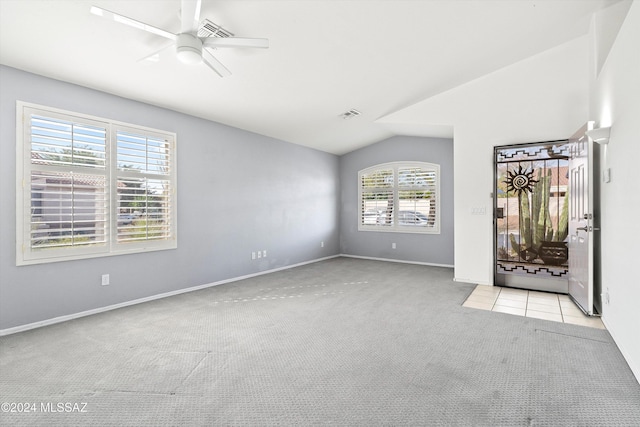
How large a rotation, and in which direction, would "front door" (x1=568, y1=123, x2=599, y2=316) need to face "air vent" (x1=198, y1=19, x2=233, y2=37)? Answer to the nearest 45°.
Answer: approximately 45° to its left

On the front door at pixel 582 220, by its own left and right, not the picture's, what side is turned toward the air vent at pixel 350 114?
front

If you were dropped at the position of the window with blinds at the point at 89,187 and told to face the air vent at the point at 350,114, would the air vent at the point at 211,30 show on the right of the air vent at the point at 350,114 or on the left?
right

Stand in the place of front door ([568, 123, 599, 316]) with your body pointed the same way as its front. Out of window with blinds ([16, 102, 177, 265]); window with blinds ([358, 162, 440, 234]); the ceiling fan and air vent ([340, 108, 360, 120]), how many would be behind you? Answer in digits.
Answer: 0

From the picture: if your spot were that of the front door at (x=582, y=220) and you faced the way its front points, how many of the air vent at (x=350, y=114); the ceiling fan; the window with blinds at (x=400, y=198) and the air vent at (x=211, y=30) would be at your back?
0

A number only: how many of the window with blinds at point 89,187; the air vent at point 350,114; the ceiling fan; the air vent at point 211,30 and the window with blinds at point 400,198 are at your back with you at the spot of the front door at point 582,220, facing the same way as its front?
0

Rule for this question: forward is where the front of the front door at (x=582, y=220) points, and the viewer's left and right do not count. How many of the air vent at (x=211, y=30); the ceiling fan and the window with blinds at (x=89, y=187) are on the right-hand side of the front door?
0

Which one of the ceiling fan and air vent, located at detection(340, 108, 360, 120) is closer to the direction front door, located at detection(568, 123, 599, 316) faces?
the air vent

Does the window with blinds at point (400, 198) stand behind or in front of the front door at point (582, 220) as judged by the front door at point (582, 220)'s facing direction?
in front

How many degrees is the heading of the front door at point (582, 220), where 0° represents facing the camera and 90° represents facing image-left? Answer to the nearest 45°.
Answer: approximately 90°
